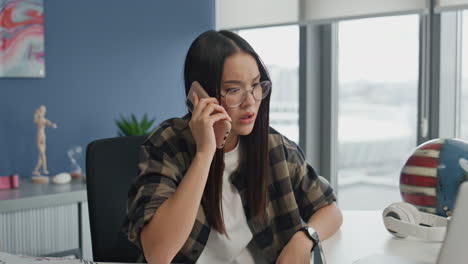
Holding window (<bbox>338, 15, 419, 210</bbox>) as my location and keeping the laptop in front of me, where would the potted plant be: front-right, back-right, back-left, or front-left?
front-right

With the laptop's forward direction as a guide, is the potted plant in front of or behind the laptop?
in front

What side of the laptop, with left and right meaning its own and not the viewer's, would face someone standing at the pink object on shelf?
front

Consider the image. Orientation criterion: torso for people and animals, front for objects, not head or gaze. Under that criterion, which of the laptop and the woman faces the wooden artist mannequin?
the laptop

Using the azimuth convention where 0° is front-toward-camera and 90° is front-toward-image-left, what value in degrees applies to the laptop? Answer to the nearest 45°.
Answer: approximately 135°

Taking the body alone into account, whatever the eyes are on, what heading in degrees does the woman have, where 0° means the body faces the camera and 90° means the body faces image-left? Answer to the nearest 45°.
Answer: approximately 315°

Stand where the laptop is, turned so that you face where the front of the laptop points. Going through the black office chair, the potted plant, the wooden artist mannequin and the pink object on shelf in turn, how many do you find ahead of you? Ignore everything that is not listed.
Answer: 4

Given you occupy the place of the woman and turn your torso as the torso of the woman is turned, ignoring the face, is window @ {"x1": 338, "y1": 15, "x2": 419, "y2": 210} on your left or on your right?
on your left

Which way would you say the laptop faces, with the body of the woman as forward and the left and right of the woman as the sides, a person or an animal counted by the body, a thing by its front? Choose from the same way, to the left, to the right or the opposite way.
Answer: the opposite way

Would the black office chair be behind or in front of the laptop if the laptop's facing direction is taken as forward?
in front

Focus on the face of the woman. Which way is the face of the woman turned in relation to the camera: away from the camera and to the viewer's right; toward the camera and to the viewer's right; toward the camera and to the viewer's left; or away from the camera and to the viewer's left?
toward the camera and to the viewer's right
